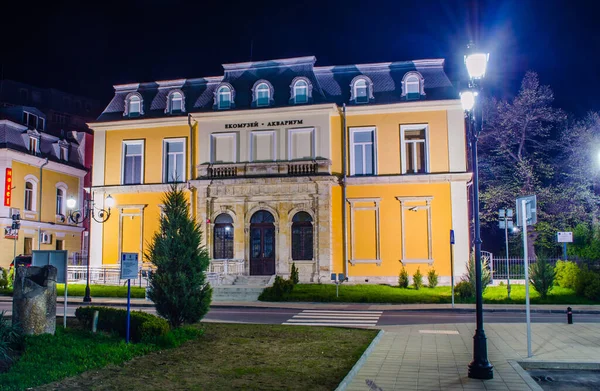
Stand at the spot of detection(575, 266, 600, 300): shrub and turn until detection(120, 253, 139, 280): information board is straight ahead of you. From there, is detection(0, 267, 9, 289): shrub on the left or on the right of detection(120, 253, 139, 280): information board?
right

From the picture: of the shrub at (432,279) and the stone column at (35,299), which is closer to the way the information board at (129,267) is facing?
the stone column

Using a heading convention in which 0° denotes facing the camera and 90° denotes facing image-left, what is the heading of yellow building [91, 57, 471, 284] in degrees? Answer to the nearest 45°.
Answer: approximately 0°

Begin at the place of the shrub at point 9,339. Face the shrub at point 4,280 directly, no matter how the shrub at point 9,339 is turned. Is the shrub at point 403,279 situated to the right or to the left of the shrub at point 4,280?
right
